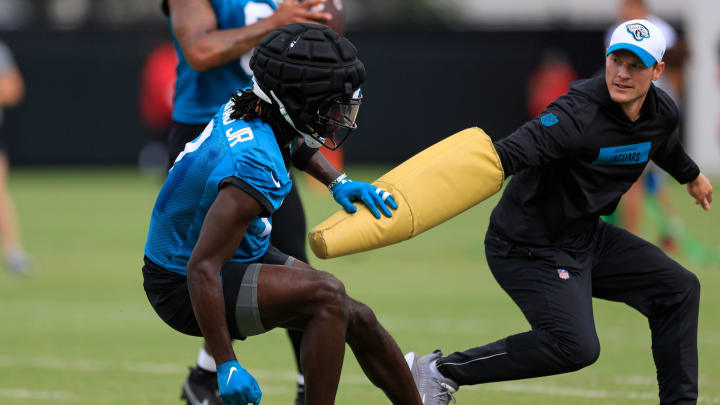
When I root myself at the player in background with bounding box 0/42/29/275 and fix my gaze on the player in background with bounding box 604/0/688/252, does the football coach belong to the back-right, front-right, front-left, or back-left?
front-right

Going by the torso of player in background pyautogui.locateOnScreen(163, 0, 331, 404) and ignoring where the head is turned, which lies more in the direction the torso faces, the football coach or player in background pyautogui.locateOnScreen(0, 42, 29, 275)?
the football coach

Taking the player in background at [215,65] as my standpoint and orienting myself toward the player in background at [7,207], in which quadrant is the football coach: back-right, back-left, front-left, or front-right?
back-right

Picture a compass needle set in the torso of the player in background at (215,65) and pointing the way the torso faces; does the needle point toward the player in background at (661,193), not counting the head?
no

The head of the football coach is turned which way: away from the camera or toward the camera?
toward the camera

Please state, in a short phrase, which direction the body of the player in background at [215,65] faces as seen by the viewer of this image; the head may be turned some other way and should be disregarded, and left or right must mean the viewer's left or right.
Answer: facing the viewer and to the right of the viewer

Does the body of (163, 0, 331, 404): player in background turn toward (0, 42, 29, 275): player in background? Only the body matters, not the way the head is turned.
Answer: no

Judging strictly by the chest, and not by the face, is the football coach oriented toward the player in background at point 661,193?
no

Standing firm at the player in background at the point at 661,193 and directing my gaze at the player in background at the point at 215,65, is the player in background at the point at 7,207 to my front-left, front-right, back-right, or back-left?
front-right
